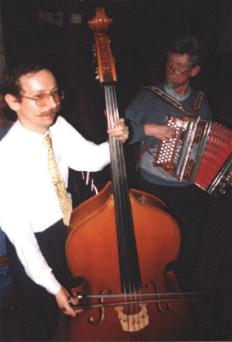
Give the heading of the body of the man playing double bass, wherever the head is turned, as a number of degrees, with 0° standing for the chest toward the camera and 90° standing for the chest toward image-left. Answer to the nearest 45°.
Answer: approximately 315°

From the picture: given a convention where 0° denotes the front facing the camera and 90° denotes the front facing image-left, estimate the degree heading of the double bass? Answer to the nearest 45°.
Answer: approximately 0°
